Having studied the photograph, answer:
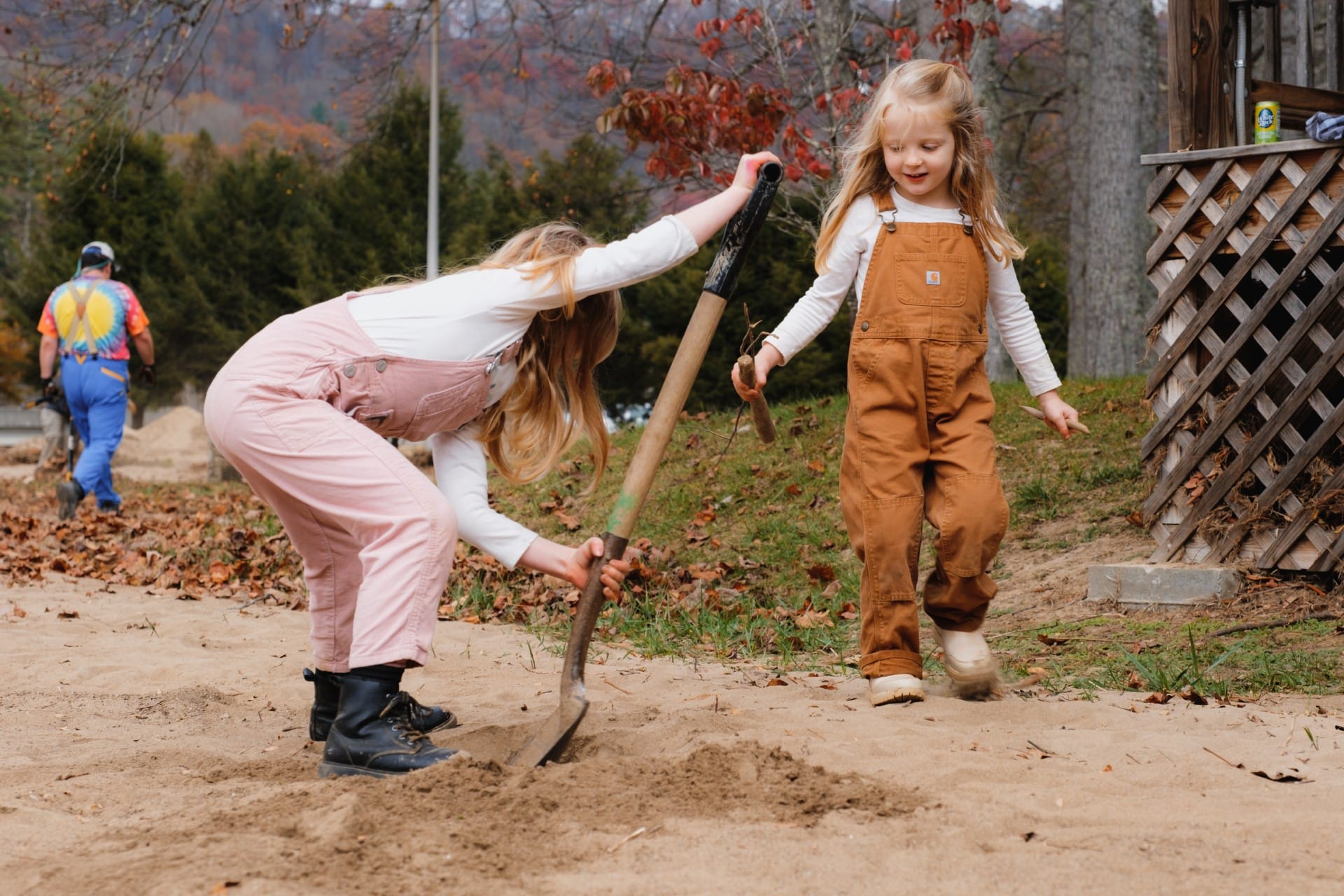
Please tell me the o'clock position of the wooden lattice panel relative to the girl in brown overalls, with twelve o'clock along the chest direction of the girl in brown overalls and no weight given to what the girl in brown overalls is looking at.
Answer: The wooden lattice panel is roughly at 7 o'clock from the girl in brown overalls.

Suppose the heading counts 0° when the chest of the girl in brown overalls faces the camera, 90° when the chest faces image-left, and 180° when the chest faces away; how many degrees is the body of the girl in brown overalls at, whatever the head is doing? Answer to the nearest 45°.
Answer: approximately 0°

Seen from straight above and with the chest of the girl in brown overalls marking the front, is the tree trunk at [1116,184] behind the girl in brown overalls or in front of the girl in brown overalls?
behind

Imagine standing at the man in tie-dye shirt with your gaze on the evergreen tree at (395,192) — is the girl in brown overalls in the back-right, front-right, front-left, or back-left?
back-right

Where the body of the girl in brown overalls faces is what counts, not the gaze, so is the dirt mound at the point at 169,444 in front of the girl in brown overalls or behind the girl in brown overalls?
behind

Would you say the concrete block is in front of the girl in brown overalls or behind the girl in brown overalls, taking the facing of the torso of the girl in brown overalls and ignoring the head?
behind

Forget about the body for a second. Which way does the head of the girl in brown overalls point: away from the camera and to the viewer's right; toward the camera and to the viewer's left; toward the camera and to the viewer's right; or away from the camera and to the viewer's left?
toward the camera and to the viewer's left

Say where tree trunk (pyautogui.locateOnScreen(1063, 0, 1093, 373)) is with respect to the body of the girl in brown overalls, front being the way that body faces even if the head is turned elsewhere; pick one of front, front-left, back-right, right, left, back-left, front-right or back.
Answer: back
